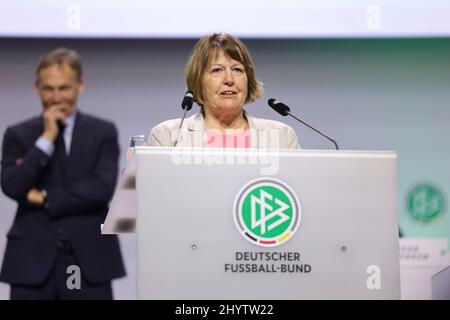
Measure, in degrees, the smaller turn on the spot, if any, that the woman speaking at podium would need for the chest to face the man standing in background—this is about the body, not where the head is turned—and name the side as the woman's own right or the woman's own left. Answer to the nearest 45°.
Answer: approximately 135° to the woman's own right

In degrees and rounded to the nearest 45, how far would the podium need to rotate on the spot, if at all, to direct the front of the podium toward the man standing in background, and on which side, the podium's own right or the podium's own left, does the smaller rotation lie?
approximately 135° to the podium's own right

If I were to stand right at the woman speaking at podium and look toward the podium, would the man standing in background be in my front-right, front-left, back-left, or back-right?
back-right

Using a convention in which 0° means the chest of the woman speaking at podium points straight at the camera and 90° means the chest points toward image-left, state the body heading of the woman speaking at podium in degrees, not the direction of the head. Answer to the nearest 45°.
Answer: approximately 0°

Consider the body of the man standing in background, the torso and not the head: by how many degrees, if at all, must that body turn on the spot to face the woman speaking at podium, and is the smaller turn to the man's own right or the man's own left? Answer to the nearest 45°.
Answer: approximately 45° to the man's own left

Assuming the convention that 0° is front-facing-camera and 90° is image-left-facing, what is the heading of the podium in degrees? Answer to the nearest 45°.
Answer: approximately 0°

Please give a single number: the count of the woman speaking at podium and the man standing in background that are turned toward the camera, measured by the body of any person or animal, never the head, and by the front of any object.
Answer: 2

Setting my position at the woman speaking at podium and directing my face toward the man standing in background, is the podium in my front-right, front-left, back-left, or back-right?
back-left
